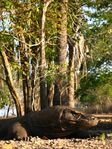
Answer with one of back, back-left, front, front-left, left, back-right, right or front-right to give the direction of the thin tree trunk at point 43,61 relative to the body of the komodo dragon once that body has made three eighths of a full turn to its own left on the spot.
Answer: front-right

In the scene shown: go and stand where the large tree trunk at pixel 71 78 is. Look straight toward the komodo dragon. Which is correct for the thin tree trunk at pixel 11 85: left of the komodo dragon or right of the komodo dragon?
right

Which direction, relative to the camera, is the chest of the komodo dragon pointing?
to the viewer's right

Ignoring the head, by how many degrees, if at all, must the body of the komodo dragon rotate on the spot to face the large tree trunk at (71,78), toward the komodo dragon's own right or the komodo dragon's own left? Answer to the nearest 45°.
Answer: approximately 90° to the komodo dragon's own left

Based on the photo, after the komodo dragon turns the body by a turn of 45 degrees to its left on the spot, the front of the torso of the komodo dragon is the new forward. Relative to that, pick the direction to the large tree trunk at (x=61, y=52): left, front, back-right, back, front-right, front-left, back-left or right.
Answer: front-left
